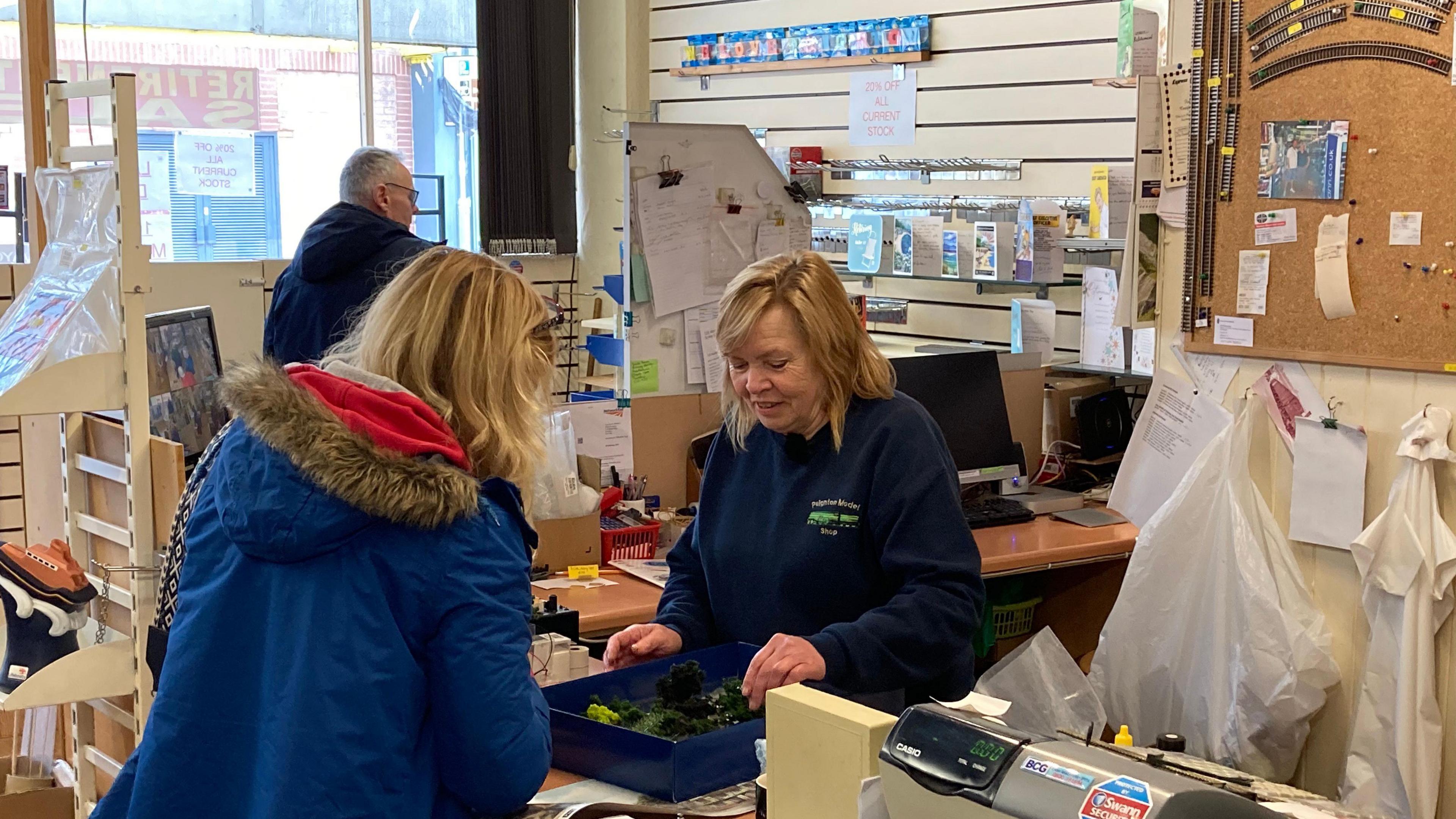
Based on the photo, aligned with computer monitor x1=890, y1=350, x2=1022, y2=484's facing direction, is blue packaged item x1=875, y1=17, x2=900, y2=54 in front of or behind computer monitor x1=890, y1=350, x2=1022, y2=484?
behind

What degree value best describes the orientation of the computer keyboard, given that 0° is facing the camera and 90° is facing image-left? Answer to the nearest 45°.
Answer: approximately 0°

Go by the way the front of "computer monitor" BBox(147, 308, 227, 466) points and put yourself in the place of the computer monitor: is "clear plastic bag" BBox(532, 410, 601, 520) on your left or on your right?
on your left

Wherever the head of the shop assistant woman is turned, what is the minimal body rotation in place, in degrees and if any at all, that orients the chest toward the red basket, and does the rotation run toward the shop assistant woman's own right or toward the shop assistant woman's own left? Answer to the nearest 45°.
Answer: approximately 135° to the shop assistant woman's own right

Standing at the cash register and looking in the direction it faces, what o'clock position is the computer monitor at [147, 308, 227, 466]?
The computer monitor is roughly at 9 o'clock from the cash register.

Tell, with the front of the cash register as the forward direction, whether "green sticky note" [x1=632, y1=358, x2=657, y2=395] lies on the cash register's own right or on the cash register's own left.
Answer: on the cash register's own left

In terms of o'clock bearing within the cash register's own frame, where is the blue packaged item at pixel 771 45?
The blue packaged item is roughly at 10 o'clock from the cash register.
